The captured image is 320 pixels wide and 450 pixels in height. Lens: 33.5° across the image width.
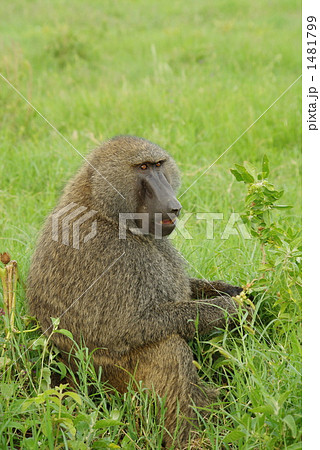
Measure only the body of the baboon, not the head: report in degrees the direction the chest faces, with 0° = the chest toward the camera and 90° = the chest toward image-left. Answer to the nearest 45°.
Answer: approximately 270°
